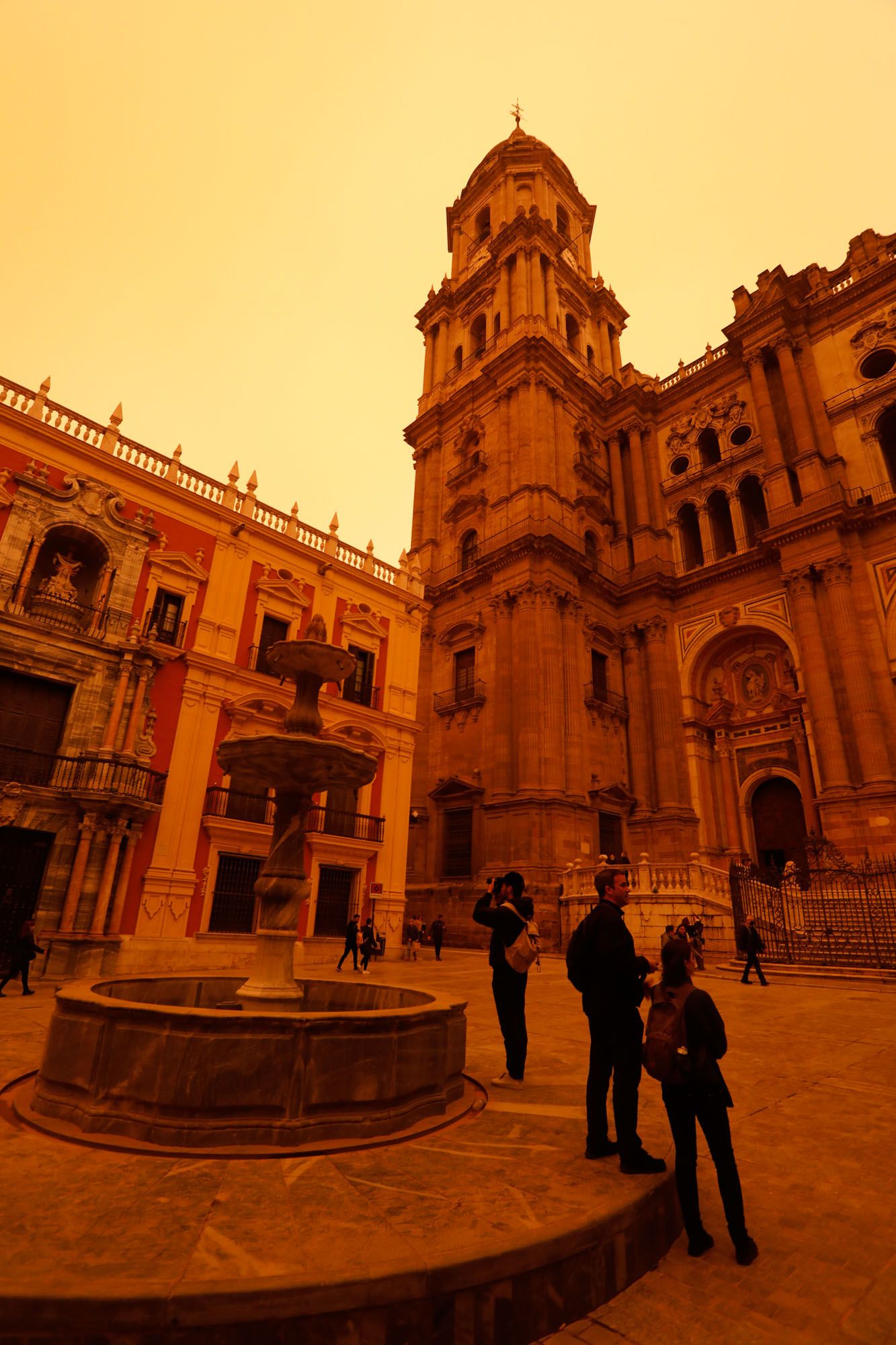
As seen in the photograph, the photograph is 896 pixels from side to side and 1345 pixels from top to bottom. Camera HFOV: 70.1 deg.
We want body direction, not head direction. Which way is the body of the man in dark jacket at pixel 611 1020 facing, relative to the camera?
to the viewer's right

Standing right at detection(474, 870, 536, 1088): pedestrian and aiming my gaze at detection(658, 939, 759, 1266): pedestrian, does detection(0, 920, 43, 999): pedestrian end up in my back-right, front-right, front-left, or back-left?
back-right

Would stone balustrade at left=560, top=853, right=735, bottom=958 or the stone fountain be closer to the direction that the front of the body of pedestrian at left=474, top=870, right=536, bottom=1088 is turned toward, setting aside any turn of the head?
the stone fountain

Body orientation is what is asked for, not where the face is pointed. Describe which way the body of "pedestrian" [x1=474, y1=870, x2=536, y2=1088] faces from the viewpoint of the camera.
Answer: to the viewer's left

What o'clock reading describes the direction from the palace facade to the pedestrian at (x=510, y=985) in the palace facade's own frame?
The pedestrian is roughly at 1 o'clock from the palace facade.

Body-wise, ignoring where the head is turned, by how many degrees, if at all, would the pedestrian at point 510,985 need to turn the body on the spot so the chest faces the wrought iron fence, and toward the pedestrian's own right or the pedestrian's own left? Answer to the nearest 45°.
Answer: approximately 135° to the pedestrian's own right

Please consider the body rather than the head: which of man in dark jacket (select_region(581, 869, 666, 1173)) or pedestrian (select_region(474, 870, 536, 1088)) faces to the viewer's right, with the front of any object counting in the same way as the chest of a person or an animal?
the man in dark jacket

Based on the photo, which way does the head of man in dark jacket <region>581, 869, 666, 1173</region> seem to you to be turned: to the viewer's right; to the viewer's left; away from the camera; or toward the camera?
to the viewer's right
